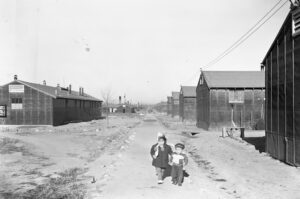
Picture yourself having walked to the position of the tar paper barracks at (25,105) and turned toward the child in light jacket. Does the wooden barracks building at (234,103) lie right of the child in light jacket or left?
left

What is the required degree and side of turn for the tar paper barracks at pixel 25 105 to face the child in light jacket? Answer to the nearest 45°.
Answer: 0° — it already faces them

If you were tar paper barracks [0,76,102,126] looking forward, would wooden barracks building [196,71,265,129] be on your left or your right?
on your left

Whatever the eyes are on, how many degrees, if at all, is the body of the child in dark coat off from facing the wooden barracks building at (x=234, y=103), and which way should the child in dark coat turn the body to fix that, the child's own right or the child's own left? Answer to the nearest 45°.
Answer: approximately 180°

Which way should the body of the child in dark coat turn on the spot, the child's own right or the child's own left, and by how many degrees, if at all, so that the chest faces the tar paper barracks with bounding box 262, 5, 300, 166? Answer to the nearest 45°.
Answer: approximately 135° to the child's own left
